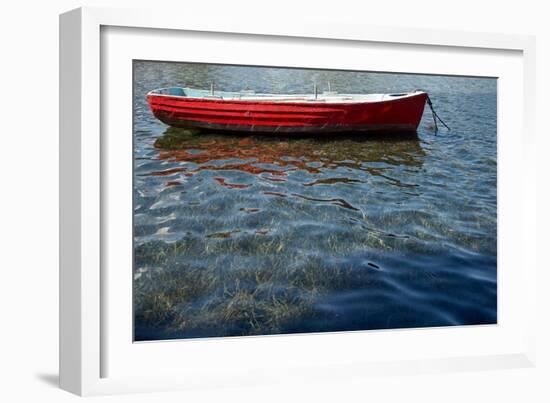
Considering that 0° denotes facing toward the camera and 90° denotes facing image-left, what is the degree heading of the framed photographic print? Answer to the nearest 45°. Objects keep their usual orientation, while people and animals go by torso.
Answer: approximately 315°
